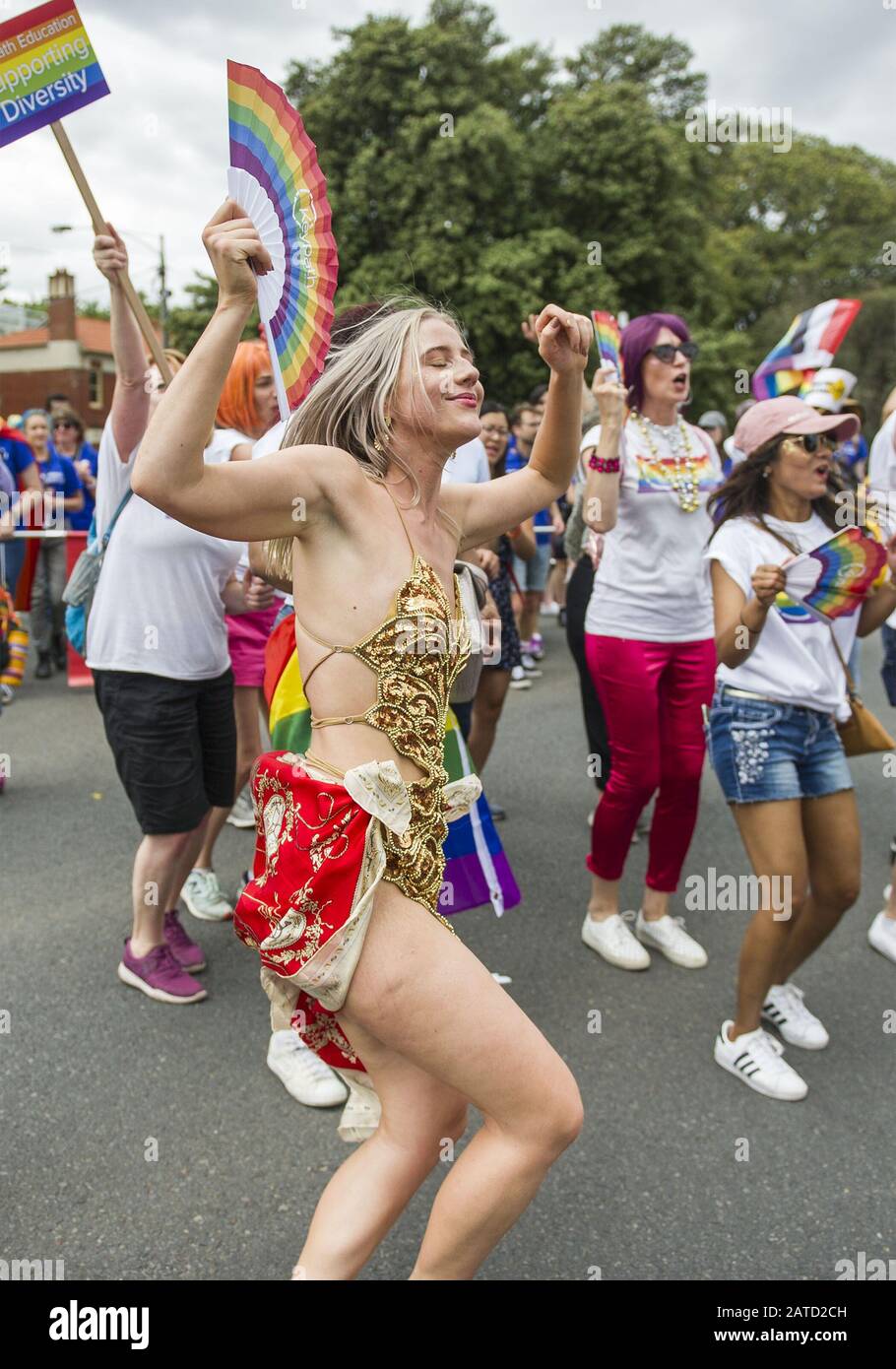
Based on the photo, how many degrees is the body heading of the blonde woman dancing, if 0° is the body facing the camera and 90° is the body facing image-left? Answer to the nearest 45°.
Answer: approximately 315°

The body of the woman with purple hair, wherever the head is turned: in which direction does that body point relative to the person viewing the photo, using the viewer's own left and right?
facing the viewer and to the right of the viewer

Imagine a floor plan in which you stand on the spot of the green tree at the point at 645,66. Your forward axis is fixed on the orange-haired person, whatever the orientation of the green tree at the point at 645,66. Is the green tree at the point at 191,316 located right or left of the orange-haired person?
right

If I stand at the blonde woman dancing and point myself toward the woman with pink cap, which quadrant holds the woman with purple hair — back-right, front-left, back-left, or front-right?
front-left

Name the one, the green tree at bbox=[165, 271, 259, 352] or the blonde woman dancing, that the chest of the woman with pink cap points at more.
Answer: the blonde woman dancing

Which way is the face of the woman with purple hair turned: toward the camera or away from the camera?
toward the camera

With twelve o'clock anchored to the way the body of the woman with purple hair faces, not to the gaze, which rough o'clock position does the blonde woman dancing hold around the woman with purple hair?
The blonde woman dancing is roughly at 2 o'clock from the woman with purple hair.

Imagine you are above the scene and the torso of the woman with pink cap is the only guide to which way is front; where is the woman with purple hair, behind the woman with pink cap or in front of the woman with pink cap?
behind

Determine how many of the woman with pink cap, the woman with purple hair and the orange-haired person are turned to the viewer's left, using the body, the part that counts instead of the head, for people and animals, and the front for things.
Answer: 0

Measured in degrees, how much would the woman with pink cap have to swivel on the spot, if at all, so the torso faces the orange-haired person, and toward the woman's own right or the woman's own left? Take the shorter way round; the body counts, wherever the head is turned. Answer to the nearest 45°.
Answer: approximately 135° to the woman's own right

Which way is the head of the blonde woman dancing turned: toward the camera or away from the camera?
toward the camera
